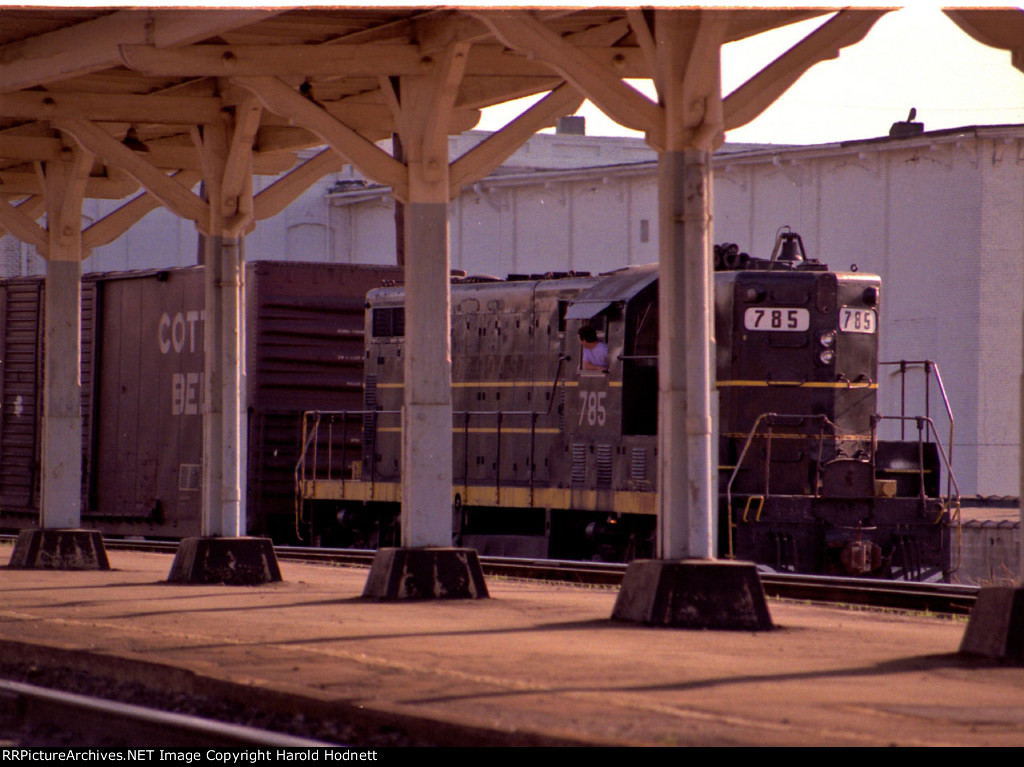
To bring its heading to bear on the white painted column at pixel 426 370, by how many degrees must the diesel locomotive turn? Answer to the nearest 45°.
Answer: approximately 90° to its right

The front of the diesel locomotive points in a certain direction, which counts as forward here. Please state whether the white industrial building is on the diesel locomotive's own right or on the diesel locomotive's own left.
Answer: on the diesel locomotive's own left

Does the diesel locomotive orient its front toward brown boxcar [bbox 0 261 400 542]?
no

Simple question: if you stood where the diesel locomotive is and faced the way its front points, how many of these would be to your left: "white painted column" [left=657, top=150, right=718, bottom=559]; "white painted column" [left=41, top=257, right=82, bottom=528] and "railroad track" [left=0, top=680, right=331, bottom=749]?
0

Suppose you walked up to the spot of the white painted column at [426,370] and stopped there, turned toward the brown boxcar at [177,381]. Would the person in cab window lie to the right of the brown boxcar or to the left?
right

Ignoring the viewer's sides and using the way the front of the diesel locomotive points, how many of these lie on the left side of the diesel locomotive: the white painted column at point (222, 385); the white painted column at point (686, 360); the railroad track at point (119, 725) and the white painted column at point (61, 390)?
0

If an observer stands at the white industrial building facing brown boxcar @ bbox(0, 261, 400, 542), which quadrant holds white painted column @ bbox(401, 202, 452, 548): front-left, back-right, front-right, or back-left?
front-left

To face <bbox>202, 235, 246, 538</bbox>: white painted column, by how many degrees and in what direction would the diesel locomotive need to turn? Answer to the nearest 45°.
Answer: approximately 90° to its right

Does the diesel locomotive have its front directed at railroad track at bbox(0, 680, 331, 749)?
no

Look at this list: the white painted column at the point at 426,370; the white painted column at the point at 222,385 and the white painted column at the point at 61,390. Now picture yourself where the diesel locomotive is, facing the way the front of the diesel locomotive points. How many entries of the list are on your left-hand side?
0

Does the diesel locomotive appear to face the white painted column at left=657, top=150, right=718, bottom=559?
no

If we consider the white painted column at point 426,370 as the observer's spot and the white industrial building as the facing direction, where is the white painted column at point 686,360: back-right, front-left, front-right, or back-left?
back-right

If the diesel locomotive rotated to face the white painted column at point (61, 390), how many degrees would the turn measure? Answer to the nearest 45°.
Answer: approximately 135° to its right

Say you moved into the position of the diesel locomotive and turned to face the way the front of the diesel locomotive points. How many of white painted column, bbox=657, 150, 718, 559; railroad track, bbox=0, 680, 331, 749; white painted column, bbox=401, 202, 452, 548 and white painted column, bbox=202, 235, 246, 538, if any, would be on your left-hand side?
0
